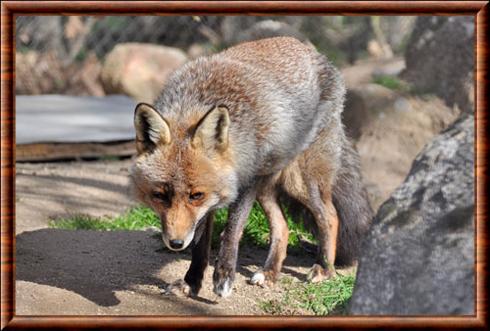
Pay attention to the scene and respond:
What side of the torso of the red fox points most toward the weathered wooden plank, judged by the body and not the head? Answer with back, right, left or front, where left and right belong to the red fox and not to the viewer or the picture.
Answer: right

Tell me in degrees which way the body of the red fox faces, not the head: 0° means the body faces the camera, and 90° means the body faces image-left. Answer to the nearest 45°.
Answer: approximately 45°

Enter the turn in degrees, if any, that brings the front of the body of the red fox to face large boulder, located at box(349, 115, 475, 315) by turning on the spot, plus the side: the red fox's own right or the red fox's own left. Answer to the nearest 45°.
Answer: approximately 90° to the red fox's own left

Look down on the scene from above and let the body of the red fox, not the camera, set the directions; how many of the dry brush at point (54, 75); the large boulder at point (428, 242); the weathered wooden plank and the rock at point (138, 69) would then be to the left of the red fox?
1

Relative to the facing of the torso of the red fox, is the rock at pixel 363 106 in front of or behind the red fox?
behind

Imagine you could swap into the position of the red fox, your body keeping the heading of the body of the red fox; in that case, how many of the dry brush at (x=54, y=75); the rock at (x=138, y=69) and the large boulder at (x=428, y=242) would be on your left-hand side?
1

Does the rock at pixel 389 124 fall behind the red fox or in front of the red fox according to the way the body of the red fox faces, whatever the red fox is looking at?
behind

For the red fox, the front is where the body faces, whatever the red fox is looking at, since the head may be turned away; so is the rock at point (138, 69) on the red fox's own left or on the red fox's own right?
on the red fox's own right

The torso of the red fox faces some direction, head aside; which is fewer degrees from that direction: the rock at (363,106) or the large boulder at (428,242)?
the large boulder

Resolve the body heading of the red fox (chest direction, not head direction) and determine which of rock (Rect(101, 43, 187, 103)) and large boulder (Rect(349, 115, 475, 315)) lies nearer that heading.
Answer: the large boulder
